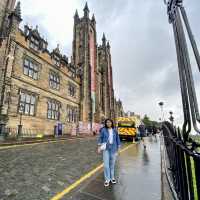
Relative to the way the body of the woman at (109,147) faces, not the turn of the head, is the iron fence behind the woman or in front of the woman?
in front

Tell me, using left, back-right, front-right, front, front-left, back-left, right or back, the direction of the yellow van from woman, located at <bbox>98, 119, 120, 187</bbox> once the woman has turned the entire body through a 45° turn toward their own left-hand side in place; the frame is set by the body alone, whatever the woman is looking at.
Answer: back-left

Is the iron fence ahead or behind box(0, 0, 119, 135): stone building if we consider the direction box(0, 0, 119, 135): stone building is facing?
ahead

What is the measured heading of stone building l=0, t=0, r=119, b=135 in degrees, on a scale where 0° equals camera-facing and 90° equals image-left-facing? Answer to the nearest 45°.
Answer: approximately 315°
